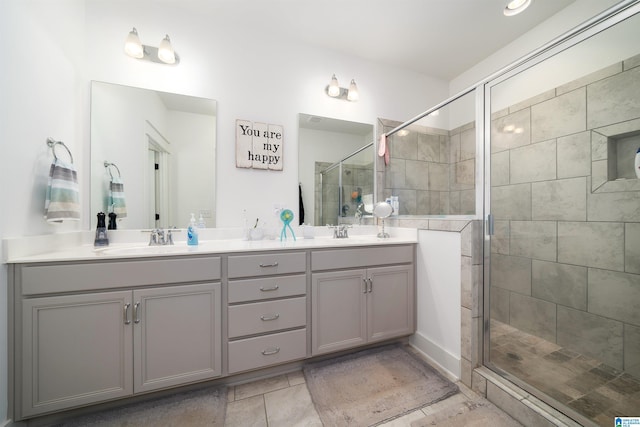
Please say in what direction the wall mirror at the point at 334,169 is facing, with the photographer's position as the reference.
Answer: facing the viewer and to the right of the viewer

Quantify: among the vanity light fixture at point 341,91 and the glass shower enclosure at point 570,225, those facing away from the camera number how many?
0

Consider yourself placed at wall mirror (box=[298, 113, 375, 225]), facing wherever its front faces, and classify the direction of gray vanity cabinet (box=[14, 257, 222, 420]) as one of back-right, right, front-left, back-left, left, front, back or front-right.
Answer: right

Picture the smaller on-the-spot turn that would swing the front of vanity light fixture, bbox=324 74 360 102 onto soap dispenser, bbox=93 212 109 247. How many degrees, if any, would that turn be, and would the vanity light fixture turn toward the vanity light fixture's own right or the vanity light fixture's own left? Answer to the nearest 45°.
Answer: approximately 90° to the vanity light fixture's own right

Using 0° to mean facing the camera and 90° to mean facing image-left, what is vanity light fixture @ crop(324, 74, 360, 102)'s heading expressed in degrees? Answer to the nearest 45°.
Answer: approximately 315°

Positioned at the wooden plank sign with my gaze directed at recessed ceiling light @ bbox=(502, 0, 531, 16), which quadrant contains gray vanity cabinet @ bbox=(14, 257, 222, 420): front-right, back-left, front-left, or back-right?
back-right

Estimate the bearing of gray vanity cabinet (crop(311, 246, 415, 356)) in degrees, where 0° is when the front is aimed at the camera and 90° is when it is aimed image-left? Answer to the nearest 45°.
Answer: approximately 315°
